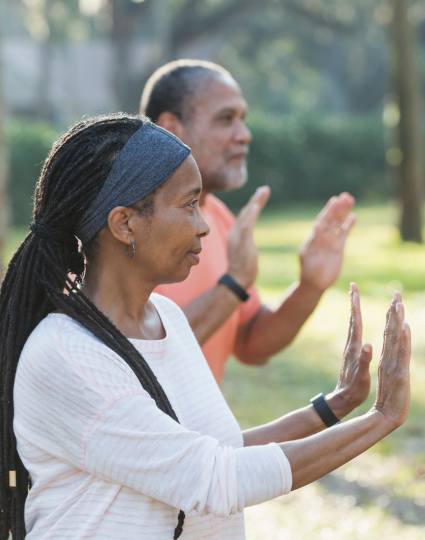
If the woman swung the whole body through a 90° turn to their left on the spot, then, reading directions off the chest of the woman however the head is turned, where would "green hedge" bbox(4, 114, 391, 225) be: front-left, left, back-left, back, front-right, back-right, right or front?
front

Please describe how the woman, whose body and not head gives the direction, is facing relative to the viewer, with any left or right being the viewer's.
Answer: facing to the right of the viewer

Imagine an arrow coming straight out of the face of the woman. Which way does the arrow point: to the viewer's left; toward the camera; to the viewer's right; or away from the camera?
to the viewer's right

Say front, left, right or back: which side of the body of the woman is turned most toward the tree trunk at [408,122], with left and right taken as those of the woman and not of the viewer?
left

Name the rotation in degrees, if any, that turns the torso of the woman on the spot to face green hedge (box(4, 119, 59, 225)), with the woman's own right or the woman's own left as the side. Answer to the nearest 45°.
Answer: approximately 90° to the woman's own left
